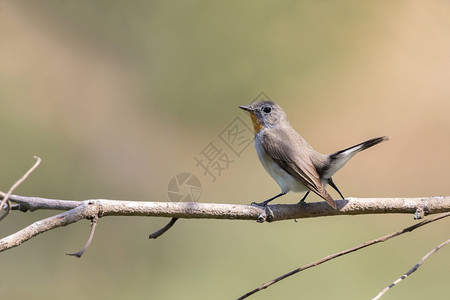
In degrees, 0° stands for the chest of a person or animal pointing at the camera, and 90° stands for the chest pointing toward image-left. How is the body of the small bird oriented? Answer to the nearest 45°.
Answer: approximately 90°
